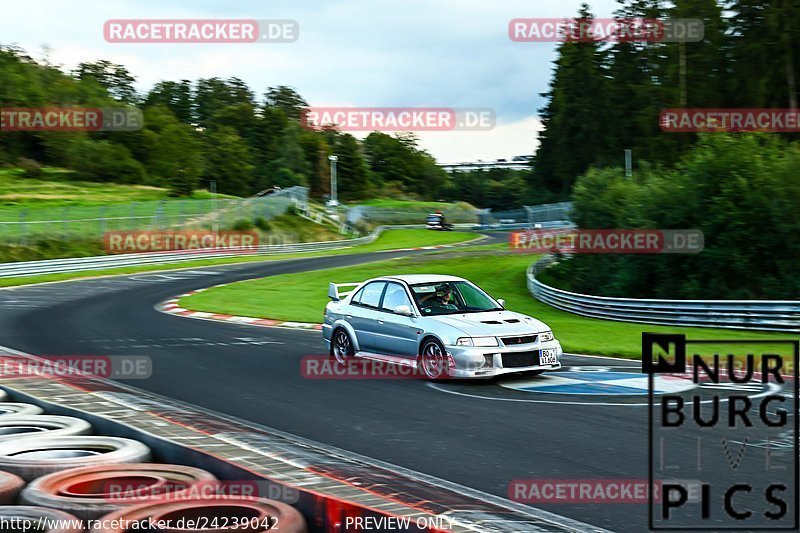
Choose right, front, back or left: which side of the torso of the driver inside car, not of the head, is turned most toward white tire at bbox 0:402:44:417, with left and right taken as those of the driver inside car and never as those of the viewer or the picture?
right

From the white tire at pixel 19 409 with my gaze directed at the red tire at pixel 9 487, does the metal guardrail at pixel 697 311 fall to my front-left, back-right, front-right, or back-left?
back-left

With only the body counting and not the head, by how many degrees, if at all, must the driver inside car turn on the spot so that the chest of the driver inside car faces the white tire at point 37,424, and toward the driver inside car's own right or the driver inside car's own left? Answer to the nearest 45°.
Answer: approximately 90° to the driver inside car's own right

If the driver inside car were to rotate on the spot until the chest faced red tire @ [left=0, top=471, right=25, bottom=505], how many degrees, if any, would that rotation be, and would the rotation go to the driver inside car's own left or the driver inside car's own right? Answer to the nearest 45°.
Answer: approximately 45° to the driver inside car's own right

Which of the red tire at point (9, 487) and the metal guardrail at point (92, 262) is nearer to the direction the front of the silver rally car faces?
the red tire

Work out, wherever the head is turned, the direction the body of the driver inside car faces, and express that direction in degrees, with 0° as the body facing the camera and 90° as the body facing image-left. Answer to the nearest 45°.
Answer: approximately 315°

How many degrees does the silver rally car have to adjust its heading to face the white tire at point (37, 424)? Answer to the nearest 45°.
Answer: approximately 90° to its right

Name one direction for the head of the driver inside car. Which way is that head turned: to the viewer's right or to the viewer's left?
to the viewer's right

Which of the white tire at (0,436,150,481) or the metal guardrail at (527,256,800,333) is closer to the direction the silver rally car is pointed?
the white tire

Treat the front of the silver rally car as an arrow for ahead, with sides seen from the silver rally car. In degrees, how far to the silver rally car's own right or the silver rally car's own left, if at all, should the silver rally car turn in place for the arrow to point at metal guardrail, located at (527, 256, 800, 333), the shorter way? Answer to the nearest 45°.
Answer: approximately 90° to the silver rally car's own left
